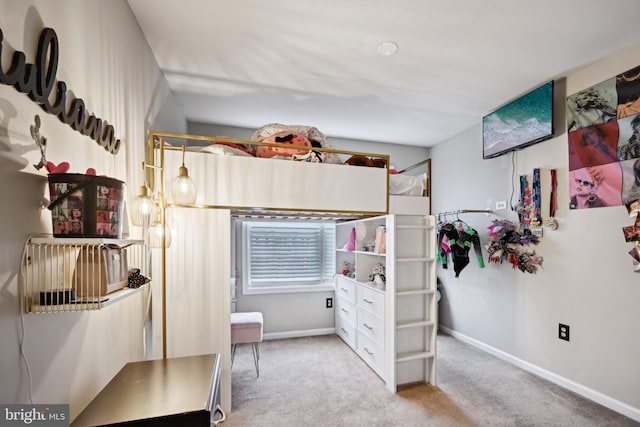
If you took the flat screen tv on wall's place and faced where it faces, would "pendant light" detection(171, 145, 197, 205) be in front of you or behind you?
in front

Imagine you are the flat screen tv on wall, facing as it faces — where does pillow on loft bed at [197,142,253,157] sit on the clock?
The pillow on loft bed is roughly at 12 o'clock from the flat screen tv on wall.

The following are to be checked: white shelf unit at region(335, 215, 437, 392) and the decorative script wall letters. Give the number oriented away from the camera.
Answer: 0

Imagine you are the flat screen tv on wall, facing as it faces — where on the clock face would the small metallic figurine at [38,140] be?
The small metallic figurine is roughly at 11 o'clock from the flat screen tv on wall.

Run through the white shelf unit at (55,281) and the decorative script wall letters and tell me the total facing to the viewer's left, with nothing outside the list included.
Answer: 0

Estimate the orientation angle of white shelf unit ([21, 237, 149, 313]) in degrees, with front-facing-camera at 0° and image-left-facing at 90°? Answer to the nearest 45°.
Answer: approximately 315°

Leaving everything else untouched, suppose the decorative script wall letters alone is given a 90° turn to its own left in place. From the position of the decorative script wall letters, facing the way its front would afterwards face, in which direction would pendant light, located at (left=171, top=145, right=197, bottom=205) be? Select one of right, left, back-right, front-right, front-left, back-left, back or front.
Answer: front

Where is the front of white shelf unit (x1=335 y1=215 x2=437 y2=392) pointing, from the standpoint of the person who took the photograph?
facing the viewer and to the left of the viewer

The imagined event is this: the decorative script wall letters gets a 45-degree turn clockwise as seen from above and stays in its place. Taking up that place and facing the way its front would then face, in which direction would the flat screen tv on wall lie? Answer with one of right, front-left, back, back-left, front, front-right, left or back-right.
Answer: left

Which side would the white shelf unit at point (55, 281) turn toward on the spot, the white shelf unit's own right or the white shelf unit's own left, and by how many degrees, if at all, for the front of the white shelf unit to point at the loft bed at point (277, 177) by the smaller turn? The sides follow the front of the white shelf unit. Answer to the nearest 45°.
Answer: approximately 90° to the white shelf unit's own left

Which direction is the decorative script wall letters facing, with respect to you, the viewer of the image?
facing the viewer and to the right of the viewer

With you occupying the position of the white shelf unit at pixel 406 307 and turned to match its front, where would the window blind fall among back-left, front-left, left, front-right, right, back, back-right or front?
right

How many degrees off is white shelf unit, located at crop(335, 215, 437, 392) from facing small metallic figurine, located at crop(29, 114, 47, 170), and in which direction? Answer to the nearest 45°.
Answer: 0° — it already faces it

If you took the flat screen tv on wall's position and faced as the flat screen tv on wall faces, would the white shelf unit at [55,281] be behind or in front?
in front

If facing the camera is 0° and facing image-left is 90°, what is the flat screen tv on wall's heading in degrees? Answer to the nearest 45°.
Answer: approximately 45°

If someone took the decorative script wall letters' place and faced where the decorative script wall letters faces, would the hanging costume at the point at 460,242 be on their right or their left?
on their left
